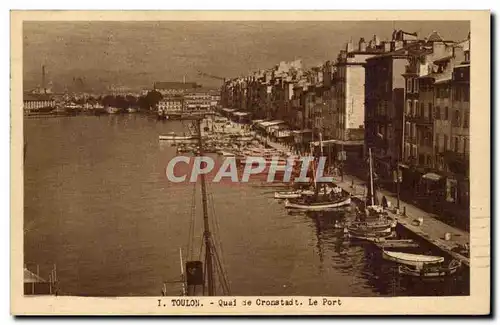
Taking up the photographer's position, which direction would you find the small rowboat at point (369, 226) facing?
facing to the left of the viewer

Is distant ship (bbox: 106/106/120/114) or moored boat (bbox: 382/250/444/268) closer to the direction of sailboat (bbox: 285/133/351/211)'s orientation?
the distant ship

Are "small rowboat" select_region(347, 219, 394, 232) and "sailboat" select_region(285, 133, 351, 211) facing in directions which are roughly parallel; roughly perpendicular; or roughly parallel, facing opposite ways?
roughly parallel

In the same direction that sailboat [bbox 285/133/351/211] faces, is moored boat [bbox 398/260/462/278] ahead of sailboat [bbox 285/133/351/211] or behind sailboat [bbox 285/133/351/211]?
behind

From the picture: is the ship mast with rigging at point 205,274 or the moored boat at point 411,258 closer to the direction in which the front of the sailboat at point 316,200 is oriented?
the ship mast with rigging

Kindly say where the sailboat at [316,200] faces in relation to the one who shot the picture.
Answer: facing to the left of the viewer

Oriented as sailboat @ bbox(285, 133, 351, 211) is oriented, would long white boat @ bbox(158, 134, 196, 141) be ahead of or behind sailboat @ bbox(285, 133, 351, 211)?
ahead

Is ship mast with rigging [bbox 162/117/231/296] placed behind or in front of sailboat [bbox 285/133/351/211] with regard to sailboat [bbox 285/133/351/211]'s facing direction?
in front

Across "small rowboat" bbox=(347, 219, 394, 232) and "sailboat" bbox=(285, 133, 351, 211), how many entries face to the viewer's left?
2

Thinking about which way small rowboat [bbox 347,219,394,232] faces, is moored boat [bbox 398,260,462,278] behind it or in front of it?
behind
